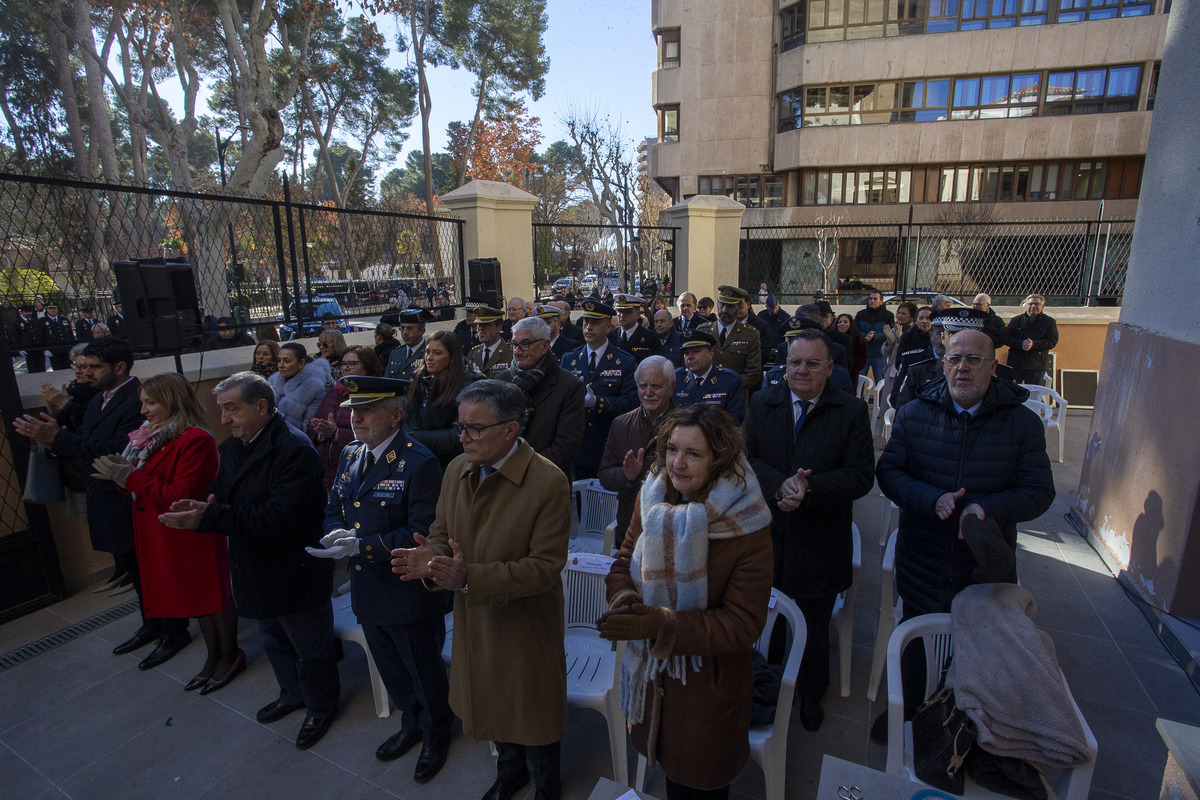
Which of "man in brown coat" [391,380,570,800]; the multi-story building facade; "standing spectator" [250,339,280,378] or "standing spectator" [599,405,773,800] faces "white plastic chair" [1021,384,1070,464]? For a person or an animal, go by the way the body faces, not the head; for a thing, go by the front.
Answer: the multi-story building facade

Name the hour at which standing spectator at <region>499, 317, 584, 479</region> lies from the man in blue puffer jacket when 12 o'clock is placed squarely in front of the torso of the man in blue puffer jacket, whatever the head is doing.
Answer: The standing spectator is roughly at 3 o'clock from the man in blue puffer jacket.

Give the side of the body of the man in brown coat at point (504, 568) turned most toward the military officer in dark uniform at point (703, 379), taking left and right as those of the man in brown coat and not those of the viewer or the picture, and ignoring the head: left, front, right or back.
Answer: back

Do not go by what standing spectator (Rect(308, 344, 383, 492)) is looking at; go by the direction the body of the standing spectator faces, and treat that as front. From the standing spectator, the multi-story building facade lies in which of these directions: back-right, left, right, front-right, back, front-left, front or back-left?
back

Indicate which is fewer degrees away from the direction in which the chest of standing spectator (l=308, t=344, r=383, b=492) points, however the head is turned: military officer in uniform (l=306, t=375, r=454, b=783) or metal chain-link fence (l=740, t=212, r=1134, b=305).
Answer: the military officer in uniform

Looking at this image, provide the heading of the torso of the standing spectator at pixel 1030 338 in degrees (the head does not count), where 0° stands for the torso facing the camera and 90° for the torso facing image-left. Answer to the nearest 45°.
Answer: approximately 0°

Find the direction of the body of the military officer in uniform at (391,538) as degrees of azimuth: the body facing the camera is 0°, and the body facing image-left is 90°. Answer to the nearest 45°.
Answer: approximately 45°

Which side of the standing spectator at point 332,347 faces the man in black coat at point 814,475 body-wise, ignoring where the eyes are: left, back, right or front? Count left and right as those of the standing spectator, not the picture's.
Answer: left

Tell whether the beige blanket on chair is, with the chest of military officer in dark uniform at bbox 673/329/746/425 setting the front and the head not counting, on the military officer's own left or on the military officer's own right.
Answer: on the military officer's own left
